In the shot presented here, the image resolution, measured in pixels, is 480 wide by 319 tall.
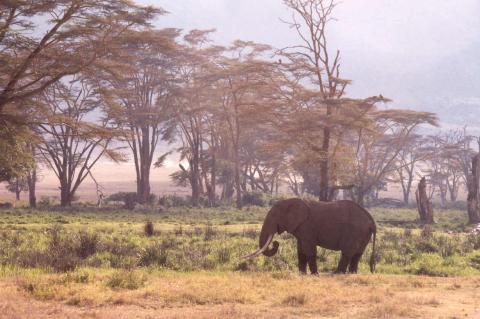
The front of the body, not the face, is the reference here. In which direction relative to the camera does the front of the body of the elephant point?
to the viewer's left

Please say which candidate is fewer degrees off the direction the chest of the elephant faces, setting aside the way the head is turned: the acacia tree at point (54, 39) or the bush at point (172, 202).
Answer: the acacia tree

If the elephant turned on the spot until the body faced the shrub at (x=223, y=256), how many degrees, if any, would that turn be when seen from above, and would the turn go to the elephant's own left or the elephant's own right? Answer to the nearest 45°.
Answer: approximately 45° to the elephant's own right

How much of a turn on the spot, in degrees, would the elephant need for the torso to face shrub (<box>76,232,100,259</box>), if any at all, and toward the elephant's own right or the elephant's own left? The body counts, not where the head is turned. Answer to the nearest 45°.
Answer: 0° — it already faces it

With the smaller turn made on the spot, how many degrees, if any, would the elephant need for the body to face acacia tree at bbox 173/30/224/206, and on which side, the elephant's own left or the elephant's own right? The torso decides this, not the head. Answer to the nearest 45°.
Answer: approximately 90° to the elephant's own right

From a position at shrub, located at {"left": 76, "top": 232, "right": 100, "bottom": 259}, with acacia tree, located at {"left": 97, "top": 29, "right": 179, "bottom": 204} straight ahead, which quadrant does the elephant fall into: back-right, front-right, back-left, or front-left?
back-right

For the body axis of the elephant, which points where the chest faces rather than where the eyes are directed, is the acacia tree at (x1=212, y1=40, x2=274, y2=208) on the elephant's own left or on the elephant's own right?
on the elephant's own right
